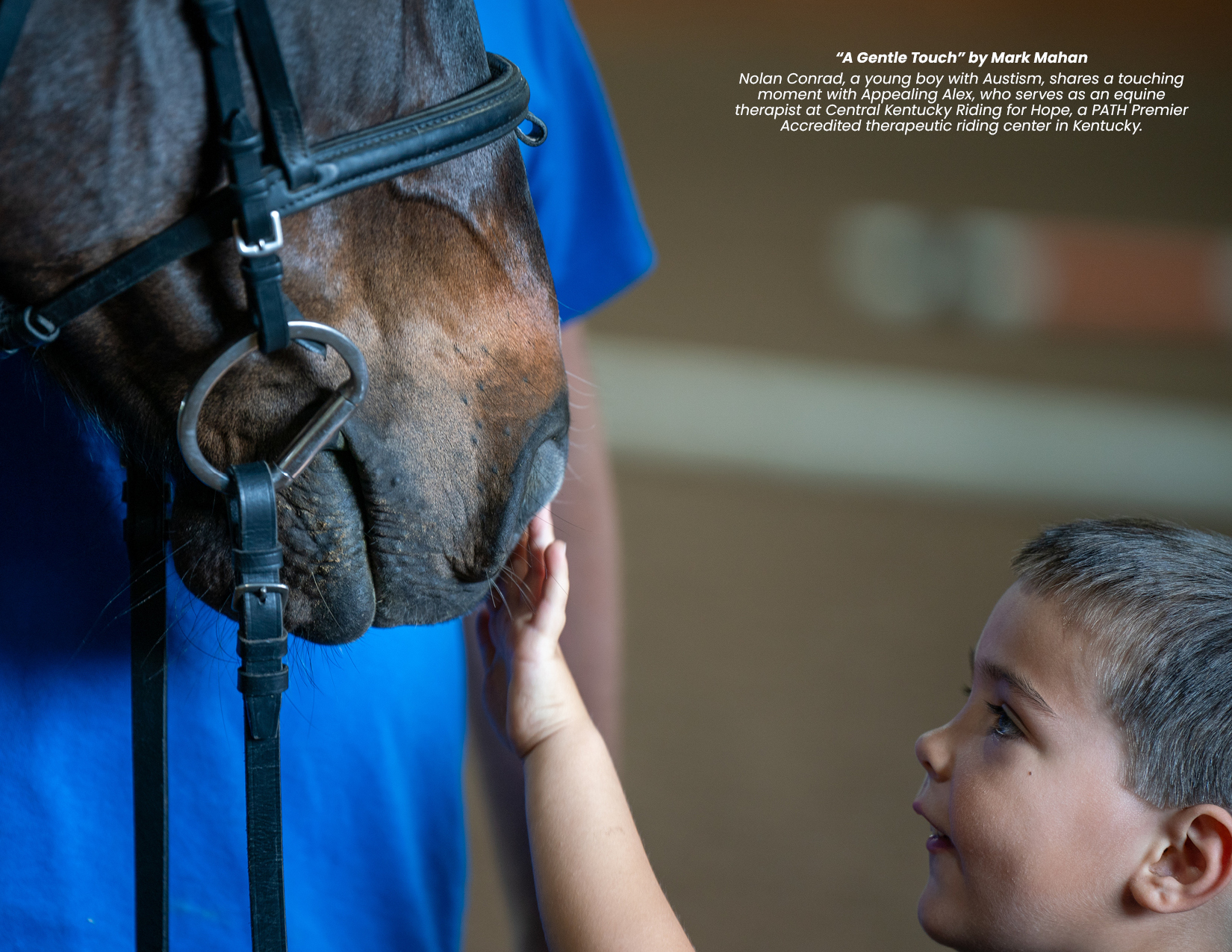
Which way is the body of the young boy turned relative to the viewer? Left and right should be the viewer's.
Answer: facing to the left of the viewer

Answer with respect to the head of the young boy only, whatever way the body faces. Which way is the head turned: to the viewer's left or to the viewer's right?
to the viewer's left

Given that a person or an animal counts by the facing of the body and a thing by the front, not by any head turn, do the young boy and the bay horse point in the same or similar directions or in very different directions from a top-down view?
very different directions

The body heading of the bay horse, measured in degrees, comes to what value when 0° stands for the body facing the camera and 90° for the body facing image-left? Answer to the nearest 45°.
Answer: approximately 270°

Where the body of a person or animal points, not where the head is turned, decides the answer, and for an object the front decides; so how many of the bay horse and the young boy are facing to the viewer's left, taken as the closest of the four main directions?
1
